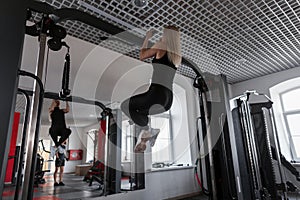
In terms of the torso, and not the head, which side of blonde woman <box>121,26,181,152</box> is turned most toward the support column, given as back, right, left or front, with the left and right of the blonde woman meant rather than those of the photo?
left

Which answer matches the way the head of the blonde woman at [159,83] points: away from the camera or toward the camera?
away from the camera

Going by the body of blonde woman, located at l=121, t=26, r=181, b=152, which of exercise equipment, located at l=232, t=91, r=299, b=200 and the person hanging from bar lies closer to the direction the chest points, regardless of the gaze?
the person hanging from bar

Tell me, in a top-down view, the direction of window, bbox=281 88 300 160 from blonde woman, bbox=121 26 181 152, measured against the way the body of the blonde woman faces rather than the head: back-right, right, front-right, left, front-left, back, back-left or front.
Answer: right

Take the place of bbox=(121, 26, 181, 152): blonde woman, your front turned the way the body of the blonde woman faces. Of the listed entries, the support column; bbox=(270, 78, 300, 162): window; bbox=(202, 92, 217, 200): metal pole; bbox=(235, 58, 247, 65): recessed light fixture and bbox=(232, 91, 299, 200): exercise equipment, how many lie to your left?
1

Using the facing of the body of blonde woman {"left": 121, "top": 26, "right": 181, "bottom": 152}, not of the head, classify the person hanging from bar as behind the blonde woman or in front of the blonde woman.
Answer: in front

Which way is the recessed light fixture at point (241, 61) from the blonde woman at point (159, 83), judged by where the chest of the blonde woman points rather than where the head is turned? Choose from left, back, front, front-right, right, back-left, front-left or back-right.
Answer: right

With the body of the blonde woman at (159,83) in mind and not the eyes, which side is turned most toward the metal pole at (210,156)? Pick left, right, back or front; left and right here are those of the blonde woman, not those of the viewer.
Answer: right

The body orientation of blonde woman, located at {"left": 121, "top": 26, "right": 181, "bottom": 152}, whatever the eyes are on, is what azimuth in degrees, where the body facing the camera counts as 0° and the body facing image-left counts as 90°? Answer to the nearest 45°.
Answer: approximately 135°

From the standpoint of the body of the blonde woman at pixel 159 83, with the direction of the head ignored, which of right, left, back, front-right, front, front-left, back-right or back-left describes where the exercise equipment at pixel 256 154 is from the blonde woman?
right
